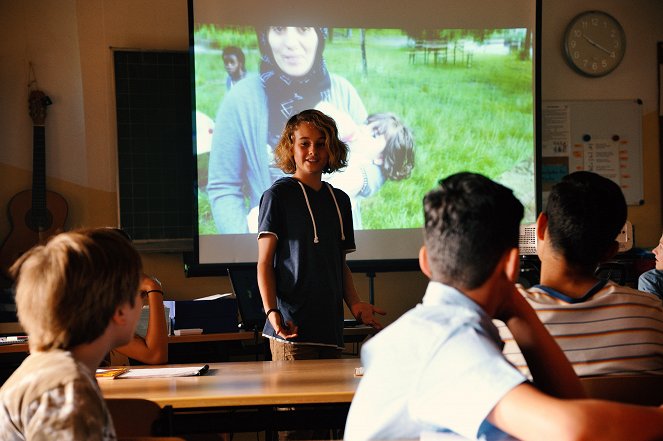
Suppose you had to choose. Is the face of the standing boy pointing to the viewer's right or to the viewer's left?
to the viewer's right

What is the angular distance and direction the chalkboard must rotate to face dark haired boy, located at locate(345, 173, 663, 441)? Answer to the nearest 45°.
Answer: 0° — it already faces them

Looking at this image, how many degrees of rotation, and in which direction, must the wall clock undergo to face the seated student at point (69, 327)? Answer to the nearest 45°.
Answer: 0° — it already faces them

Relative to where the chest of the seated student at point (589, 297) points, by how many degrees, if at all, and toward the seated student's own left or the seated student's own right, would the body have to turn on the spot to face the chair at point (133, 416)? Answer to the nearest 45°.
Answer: approximately 90° to the seated student's own left

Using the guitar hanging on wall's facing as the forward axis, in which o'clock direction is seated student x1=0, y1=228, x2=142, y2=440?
The seated student is roughly at 12 o'clock from the guitar hanging on wall.

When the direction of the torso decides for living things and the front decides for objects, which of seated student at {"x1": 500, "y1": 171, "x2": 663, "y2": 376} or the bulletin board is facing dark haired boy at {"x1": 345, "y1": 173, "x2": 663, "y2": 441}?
the bulletin board

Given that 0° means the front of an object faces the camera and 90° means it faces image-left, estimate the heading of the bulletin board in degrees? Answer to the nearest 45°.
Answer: approximately 0°

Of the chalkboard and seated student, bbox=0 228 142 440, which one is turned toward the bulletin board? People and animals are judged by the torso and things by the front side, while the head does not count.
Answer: the seated student

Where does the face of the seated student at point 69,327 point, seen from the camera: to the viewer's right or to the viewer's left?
to the viewer's right

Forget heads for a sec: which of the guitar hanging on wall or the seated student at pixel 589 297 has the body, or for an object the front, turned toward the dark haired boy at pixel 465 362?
the guitar hanging on wall

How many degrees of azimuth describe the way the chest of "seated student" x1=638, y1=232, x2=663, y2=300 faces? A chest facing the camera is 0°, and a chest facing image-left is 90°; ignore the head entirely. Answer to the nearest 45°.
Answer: approximately 90°

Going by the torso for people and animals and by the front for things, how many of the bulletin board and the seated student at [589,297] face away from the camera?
1

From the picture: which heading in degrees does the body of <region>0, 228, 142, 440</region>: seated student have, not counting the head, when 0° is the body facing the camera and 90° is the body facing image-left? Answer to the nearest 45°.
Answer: approximately 225°
